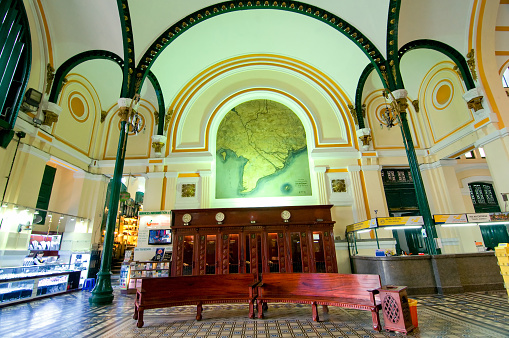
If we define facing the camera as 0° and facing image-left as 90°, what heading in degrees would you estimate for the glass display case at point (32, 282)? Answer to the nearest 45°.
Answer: approximately 315°

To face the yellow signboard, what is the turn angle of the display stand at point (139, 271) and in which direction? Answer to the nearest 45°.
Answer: approximately 45° to its left

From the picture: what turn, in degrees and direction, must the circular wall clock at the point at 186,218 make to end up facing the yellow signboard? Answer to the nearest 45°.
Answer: approximately 45° to its left

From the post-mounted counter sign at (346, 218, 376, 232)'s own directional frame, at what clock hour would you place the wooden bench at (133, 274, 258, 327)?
The wooden bench is roughly at 12 o'clock from the post-mounted counter sign.

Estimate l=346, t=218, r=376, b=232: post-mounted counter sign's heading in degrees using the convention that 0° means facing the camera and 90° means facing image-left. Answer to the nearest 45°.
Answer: approximately 45°

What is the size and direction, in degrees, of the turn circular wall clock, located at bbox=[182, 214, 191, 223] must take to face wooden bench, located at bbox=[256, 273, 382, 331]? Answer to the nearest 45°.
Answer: approximately 45° to its left

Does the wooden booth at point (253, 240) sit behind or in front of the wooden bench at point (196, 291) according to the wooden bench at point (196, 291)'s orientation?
behind

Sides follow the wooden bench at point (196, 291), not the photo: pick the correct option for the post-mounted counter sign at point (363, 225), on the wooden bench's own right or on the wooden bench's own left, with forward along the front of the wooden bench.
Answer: on the wooden bench's own left
